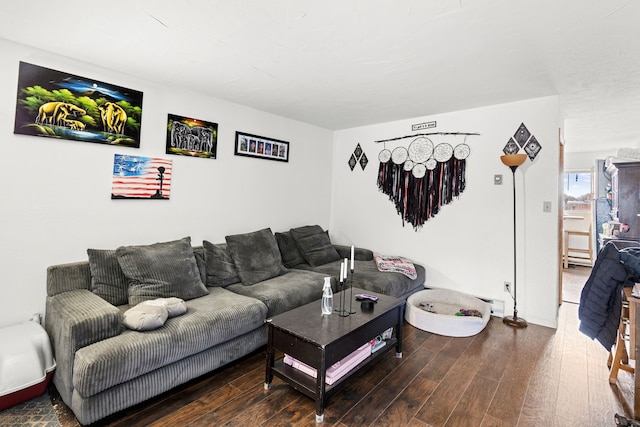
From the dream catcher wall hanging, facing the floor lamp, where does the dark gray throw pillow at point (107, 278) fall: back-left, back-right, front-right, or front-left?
back-right

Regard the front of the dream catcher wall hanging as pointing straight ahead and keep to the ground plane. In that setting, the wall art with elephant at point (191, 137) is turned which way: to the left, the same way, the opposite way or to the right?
to the left

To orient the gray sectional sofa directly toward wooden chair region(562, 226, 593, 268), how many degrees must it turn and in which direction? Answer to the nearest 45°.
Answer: approximately 45° to its left

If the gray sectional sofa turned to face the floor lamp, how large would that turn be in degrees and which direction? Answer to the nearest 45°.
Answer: approximately 45° to its left

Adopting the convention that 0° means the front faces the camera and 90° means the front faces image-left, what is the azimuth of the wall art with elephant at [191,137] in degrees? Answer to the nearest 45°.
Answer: approximately 315°

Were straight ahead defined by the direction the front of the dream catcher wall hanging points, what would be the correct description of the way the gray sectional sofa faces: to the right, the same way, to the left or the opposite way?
to the left
